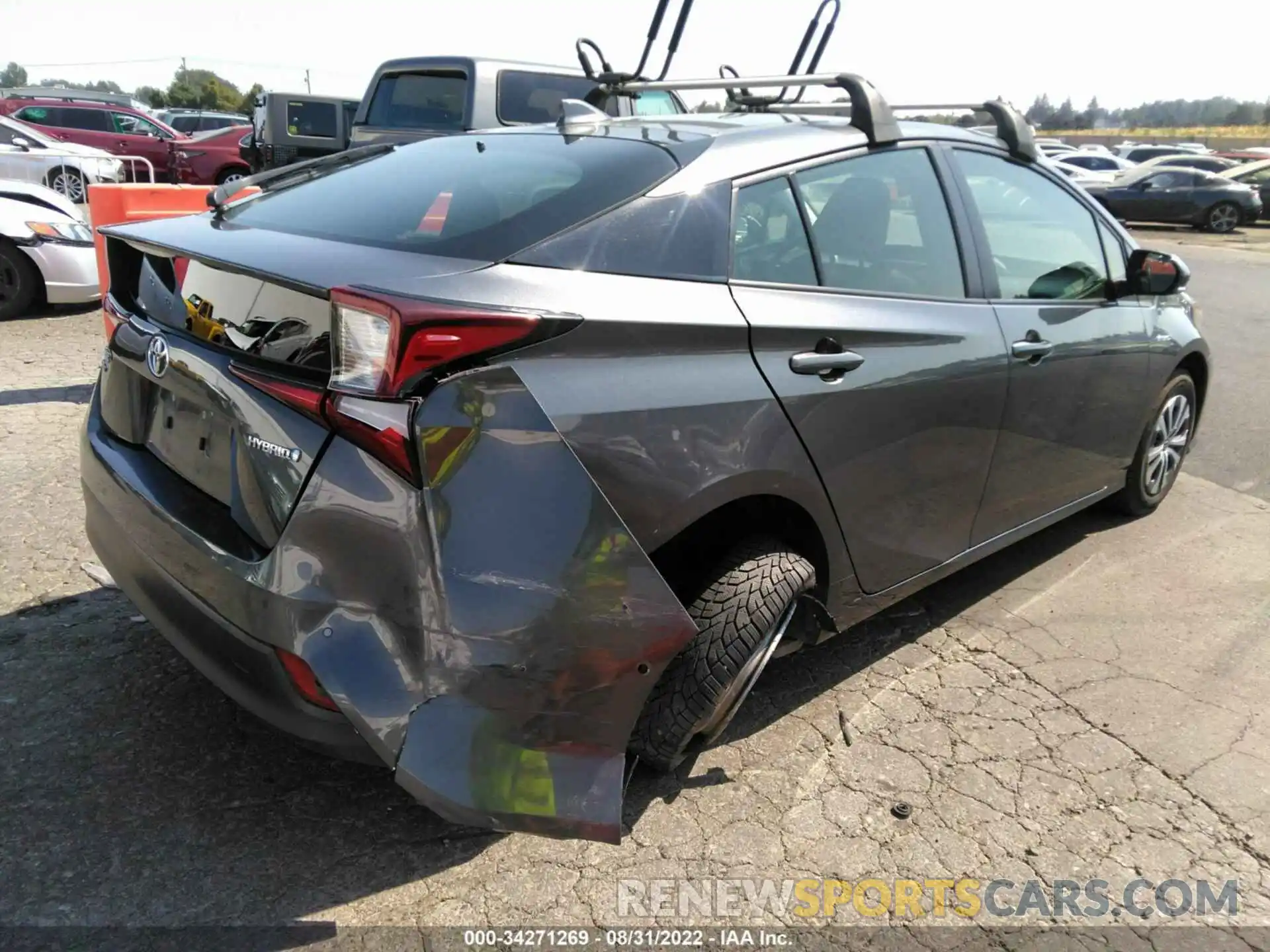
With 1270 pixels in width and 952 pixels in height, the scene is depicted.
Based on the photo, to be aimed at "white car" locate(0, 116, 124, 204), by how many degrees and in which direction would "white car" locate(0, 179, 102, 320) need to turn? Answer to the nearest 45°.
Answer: approximately 90° to its left

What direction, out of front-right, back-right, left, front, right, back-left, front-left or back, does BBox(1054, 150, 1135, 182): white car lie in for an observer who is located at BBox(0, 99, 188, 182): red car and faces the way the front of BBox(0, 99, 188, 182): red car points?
front

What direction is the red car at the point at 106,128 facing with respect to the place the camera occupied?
facing to the right of the viewer

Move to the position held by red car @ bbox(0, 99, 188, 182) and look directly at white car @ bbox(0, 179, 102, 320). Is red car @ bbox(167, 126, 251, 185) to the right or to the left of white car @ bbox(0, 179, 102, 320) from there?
left

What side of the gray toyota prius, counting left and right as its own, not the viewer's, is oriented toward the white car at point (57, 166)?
left

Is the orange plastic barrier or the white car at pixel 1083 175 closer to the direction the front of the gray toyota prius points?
the white car

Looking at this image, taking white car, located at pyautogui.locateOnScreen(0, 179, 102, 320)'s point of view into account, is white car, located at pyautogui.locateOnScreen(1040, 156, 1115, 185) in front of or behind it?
in front

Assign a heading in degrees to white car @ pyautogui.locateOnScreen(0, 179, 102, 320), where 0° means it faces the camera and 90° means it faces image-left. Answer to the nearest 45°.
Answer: approximately 270°

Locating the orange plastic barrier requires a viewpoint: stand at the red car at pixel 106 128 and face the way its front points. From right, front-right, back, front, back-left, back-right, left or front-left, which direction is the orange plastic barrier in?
right

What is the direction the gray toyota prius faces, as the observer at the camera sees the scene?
facing away from the viewer and to the right of the viewer
